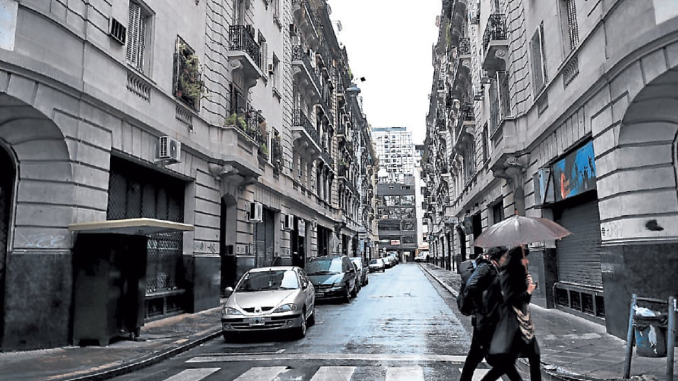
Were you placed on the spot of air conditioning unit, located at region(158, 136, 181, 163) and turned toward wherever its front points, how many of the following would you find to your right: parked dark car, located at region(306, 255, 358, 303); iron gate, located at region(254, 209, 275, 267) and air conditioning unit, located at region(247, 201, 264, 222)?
0

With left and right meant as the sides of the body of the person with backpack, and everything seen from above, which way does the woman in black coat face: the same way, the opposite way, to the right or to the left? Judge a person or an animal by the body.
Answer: the same way

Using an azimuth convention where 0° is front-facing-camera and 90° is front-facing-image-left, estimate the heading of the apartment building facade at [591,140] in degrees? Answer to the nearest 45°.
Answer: approximately 45°

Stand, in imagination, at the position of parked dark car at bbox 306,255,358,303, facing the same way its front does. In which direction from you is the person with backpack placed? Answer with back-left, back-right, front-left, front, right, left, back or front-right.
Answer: front

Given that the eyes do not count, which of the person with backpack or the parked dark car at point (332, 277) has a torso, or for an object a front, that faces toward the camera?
the parked dark car

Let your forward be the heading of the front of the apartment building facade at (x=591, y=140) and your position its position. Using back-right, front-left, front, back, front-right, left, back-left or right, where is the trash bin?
front-left

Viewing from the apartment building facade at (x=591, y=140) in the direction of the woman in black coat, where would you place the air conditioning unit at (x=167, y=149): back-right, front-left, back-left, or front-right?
front-right

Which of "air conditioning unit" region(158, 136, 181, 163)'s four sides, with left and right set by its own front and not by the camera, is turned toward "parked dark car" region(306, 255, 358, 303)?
left

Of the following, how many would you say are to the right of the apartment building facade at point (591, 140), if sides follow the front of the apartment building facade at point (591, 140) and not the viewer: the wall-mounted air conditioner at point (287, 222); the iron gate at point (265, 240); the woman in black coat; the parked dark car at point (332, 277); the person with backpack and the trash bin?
3

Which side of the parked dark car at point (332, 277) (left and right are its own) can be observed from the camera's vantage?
front

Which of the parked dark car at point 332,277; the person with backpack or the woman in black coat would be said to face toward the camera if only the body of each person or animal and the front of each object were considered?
the parked dark car

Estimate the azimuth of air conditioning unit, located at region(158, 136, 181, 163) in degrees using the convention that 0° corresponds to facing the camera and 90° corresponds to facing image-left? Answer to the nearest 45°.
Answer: approximately 315°
